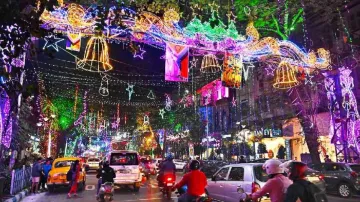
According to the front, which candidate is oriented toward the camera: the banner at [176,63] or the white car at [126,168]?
the banner

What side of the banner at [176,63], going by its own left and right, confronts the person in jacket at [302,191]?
front

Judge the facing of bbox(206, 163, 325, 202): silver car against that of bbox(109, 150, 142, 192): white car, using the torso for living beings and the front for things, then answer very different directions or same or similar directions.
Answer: same or similar directions

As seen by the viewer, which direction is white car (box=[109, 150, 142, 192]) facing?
away from the camera

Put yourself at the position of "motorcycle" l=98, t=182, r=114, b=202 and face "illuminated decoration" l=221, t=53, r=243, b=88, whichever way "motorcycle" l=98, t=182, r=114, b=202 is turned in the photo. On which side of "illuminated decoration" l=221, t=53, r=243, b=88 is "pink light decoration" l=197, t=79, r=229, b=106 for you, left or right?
left

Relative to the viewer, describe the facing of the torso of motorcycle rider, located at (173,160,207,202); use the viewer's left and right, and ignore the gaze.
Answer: facing away from the viewer and to the left of the viewer

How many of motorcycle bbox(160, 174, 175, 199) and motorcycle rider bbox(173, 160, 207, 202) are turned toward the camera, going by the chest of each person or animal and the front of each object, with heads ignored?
0

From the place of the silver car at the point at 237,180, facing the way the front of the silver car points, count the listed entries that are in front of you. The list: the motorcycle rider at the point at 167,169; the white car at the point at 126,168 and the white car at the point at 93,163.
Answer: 3

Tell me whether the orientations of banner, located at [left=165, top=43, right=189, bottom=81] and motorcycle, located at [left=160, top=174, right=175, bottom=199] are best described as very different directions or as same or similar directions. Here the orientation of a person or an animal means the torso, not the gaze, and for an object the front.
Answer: very different directions

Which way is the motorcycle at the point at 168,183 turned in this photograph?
away from the camera

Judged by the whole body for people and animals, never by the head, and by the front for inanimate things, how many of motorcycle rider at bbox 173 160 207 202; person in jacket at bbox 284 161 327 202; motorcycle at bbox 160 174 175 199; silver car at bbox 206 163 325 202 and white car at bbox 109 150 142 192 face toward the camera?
0

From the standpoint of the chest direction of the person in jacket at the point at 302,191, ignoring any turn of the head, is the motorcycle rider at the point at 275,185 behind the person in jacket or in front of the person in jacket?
in front

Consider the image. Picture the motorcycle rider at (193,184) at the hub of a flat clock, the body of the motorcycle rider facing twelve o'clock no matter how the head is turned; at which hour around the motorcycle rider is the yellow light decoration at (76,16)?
The yellow light decoration is roughly at 12 o'clock from the motorcycle rider.

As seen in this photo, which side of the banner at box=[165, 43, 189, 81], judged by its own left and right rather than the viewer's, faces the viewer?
front

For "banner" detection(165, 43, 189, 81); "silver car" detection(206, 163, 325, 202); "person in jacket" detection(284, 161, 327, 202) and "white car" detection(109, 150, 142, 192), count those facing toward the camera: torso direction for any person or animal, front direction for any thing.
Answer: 1
